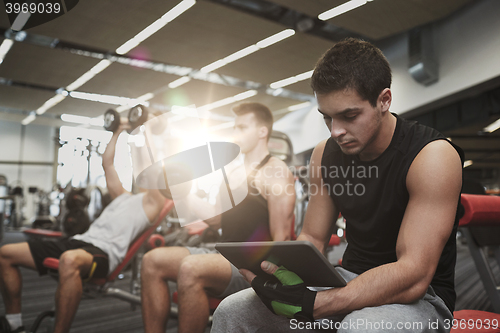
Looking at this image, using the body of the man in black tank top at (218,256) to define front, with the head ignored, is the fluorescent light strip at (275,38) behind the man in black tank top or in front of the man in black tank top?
behind

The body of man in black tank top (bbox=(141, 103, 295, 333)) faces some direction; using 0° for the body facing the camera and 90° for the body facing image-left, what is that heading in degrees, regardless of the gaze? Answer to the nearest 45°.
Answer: approximately 45°
